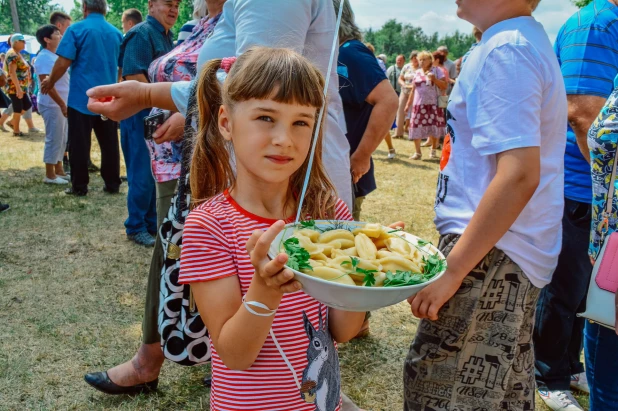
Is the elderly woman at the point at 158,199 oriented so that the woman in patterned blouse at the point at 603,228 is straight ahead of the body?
no

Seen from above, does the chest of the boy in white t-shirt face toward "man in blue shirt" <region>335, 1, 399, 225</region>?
no

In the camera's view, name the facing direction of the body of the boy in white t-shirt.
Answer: to the viewer's left

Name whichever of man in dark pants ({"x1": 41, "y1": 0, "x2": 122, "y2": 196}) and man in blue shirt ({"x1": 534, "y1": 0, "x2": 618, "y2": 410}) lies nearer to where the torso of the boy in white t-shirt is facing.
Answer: the man in dark pants

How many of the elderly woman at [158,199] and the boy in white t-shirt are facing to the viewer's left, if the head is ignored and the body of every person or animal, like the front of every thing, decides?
2

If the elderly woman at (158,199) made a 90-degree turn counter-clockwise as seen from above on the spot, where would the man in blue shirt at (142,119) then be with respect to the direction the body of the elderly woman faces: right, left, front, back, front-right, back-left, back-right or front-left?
back

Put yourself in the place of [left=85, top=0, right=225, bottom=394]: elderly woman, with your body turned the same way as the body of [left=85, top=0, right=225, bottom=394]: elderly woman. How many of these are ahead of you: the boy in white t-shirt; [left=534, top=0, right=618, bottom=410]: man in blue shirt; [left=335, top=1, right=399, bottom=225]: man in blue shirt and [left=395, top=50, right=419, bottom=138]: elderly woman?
0

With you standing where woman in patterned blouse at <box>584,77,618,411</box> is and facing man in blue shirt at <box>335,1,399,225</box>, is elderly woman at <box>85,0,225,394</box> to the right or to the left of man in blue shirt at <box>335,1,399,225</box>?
left

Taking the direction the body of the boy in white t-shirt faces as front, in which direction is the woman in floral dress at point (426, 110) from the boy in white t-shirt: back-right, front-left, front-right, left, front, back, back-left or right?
right

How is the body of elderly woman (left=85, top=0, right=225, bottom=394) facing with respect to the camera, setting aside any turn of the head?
to the viewer's left

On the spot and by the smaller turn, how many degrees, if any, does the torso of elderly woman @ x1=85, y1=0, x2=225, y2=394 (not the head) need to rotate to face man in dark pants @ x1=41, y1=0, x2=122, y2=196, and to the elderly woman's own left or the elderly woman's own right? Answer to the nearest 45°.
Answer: approximately 90° to the elderly woman's own right

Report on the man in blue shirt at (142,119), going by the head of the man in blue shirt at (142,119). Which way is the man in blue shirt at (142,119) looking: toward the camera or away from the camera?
toward the camera
